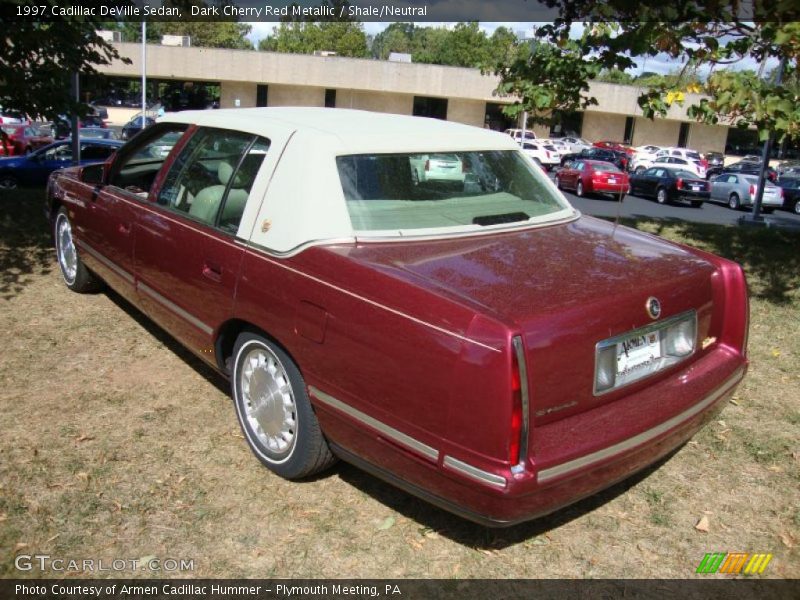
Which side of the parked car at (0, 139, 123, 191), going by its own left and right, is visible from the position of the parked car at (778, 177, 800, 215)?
back

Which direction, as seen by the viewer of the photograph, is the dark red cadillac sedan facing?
facing away from the viewer and to the left of the viewer

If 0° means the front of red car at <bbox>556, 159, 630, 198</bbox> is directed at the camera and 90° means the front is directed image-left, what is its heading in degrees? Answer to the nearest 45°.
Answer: approximately 135°

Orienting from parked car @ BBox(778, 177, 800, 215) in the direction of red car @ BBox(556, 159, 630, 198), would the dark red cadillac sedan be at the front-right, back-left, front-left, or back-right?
front-left

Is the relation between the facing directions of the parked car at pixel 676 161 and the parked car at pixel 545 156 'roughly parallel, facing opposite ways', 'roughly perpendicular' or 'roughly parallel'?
roughly parallel

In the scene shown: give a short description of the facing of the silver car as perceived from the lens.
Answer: facing away from the viewer and to the left of the viewer

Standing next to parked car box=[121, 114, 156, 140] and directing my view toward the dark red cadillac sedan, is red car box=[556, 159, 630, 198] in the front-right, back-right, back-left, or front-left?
front-left

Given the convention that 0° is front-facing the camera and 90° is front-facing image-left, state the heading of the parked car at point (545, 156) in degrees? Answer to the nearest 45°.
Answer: approximately 135°

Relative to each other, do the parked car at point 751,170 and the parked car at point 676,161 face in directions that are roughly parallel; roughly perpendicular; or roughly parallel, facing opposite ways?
roughly parallel

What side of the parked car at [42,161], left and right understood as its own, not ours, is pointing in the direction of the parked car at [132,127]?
right

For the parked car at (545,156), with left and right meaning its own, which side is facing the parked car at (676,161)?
right

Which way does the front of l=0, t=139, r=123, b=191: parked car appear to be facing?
to the viewer's left
